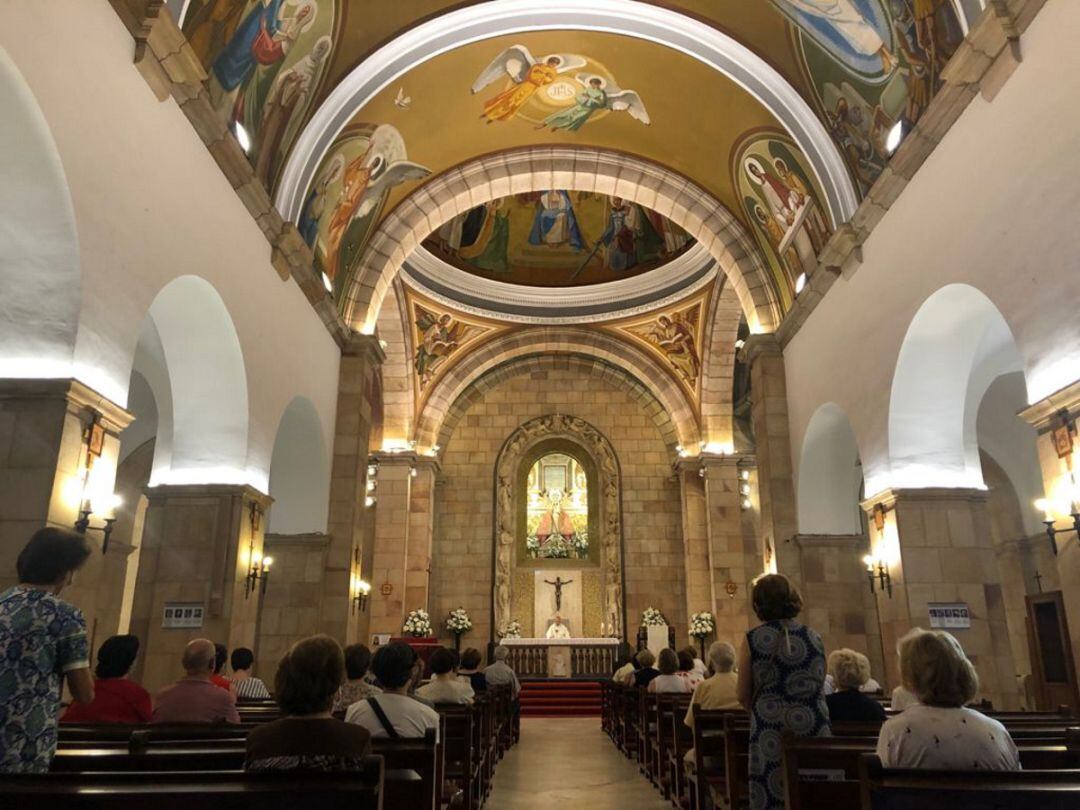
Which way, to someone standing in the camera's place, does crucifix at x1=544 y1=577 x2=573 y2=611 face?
facing the viewer

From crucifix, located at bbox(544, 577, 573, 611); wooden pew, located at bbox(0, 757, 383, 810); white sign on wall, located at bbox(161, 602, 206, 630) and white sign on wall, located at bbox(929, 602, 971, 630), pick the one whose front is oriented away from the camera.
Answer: the wooden pew

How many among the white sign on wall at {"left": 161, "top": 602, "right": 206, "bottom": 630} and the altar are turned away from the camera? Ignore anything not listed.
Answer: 0

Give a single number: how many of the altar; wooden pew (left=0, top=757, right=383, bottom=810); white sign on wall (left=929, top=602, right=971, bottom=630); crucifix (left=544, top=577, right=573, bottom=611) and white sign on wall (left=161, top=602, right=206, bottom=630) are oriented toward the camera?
4

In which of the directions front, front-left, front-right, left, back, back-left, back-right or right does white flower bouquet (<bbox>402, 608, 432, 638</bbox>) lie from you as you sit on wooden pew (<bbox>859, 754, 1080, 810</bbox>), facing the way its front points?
front-left

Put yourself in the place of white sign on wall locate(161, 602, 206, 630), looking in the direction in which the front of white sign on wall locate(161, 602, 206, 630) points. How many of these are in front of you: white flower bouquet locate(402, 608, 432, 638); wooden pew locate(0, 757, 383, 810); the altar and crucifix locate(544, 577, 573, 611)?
1

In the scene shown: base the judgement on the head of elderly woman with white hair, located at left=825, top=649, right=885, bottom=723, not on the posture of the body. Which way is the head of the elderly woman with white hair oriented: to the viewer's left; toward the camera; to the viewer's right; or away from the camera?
away from the camera

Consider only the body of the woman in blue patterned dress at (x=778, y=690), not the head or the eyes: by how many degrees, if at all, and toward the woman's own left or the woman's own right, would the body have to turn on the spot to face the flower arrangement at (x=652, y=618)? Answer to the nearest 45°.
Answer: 0° — they already face it

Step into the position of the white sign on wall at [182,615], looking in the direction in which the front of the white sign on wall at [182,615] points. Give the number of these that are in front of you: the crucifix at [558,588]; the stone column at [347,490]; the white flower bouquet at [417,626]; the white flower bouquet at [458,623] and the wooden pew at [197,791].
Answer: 1

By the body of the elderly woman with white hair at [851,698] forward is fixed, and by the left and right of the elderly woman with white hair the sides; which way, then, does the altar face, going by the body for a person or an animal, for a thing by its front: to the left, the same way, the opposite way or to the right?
the opposite way

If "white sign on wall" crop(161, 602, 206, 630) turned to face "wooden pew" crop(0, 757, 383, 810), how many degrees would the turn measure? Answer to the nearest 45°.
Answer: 0° — it already faces it

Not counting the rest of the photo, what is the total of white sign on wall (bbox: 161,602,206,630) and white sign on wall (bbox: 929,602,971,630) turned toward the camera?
2

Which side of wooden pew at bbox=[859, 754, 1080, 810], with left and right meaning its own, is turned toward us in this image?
back

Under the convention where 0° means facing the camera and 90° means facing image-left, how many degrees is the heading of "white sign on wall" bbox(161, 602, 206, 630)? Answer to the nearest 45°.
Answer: approximately 0°

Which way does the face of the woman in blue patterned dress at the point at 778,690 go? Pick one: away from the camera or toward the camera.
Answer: away from the camera

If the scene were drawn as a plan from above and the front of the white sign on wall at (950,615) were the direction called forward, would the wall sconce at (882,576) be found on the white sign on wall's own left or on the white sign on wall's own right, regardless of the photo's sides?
on the white sign on wall's own right

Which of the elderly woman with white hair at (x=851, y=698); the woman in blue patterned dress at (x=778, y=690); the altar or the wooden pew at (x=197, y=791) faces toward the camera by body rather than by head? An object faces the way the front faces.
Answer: the altar

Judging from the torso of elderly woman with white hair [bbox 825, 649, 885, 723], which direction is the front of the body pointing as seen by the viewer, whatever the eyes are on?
away from the camera

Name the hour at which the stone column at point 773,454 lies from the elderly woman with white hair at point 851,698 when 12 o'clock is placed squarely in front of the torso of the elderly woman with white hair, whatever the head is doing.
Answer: The stone column is roughly at 12 o'clock from the elderly woman with white hair.

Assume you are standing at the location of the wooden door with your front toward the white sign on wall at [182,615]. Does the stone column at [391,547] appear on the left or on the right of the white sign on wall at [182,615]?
right

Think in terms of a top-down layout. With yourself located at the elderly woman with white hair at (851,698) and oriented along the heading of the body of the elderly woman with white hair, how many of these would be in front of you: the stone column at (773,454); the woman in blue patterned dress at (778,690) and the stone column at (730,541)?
2

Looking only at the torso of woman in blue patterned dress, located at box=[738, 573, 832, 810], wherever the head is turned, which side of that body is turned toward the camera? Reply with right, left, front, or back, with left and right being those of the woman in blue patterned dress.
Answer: back
